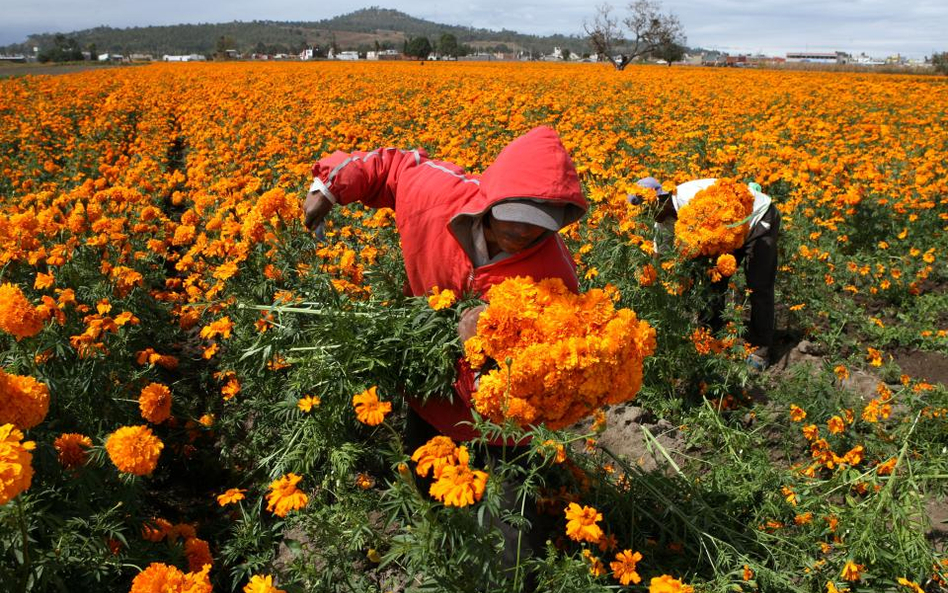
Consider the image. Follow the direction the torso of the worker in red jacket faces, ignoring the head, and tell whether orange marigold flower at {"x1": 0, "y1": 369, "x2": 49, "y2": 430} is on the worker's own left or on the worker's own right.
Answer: on the worker's own right

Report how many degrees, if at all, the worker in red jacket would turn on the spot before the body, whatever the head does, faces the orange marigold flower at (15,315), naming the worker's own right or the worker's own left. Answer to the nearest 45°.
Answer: approximately 90° to the worker's own right

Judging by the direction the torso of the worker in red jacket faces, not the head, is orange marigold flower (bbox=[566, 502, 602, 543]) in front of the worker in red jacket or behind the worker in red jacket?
in front

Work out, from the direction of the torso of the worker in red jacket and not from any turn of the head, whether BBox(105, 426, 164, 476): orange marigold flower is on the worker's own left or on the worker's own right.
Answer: on the worker's own right

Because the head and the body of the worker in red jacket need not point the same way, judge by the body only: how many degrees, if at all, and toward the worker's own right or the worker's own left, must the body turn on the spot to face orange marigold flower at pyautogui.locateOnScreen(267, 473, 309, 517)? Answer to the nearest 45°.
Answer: approximately 45° to the worker's own right

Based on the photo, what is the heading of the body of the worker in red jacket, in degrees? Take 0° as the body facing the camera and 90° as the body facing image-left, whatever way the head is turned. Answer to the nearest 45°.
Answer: approximately 0°

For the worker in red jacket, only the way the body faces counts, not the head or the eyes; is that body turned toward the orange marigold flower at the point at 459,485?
yes

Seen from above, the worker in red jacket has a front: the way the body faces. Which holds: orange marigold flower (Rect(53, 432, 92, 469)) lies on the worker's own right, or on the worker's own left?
on the worker's own right

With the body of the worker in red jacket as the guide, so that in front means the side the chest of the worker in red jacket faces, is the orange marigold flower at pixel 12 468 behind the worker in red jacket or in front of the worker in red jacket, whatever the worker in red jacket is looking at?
in front

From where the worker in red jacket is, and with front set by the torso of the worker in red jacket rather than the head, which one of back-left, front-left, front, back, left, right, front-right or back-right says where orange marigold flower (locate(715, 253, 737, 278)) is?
back-left
